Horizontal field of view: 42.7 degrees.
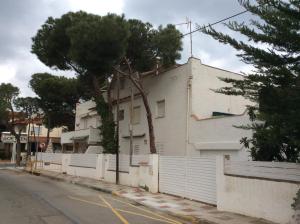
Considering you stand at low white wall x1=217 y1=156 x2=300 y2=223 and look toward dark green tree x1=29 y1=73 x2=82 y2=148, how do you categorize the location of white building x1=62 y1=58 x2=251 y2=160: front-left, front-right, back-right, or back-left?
front-right

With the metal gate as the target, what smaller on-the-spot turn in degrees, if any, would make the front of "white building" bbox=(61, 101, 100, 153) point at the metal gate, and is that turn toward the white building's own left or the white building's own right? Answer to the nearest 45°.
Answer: approximately 45° to the white building's own left

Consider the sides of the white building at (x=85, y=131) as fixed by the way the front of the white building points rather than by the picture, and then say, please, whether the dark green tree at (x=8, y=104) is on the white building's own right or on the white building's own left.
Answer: on the white building's own right

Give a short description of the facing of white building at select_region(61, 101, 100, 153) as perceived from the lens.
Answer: facing the viewer and to the left of the viewer

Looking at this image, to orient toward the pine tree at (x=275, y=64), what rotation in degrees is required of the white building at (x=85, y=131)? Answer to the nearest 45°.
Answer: approximately 45° to its left

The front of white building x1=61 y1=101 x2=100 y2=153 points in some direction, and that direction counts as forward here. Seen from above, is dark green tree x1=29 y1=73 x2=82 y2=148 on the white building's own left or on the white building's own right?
on the white building's own right

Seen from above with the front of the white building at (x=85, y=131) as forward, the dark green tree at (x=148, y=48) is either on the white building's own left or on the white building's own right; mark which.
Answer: on the white building's own left
